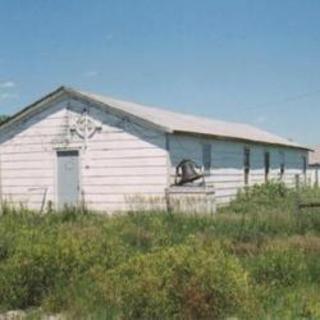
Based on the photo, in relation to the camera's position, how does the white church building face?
facing the viewer and to the left of the viewer

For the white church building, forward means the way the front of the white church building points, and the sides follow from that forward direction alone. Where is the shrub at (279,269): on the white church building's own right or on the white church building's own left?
on the white church building's own left

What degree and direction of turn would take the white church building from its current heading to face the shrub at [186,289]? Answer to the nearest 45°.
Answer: approximately 45° to its left
